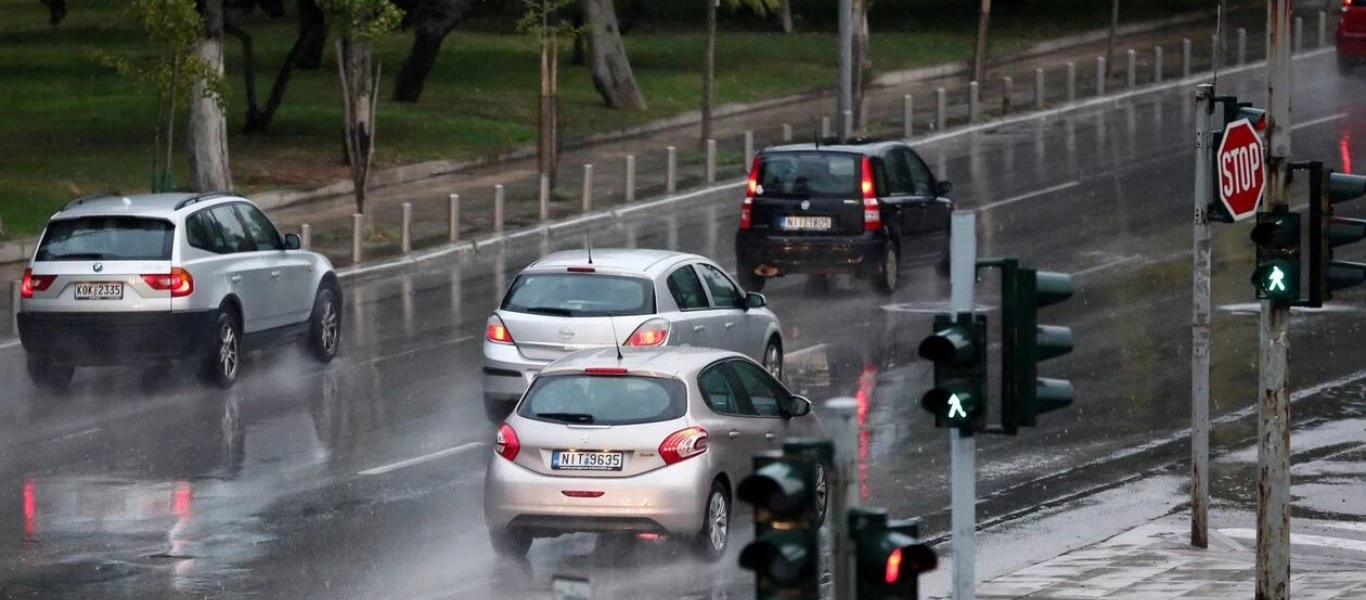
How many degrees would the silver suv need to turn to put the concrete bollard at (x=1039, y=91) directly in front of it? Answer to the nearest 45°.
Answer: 0° — it already faces it

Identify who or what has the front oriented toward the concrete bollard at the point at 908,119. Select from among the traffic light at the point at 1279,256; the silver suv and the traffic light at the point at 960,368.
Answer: the silver suv

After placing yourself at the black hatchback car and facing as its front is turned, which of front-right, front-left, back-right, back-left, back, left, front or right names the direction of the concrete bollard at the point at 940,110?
front-left

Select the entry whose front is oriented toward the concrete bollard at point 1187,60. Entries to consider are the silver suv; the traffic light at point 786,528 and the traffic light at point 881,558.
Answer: the silver suv

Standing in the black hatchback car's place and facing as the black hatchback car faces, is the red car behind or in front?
in front

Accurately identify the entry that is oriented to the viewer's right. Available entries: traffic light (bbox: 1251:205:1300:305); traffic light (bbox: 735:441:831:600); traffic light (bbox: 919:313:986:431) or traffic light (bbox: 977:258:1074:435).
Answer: traffic light (bbox: 977:258:1074:435)

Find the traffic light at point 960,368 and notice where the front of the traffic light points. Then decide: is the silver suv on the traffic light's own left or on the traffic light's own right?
on the traffic light's own right

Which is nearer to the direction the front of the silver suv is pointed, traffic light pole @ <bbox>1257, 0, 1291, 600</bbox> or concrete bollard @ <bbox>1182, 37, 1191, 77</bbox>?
the concrete bollard

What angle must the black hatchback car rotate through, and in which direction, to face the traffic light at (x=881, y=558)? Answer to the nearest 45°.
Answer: approximately 135° to its right

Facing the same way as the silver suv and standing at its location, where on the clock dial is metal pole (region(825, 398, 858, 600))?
The metal pole is roughly at 4 o'clock from the silver suv.

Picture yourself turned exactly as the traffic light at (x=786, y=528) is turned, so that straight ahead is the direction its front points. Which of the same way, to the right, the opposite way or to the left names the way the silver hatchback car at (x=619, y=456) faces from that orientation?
the opposite way

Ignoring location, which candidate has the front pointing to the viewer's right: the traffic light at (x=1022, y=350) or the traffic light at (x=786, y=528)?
the traffic light at (x=1022, y=350)

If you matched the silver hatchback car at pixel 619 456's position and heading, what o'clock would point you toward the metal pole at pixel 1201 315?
The metal pole is roughly at 3 o'clock from the silver hatchback car.

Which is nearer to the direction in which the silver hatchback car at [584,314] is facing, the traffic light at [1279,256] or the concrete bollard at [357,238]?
the concrete bollard

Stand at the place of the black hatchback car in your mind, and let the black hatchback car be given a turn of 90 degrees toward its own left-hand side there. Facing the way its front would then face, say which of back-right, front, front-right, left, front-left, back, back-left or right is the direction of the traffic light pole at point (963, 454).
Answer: back-left

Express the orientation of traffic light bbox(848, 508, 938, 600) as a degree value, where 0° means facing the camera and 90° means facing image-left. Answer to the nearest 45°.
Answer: approximately 315°
